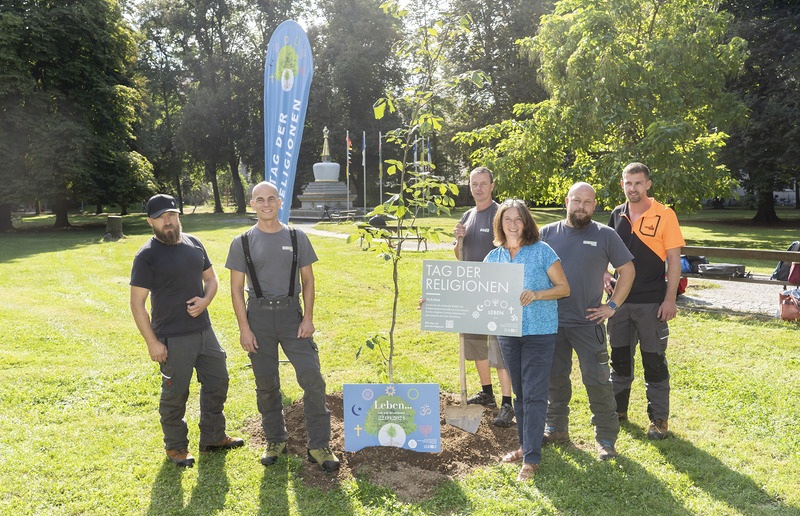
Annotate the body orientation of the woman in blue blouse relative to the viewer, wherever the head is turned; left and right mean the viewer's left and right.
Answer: facing the viewer and to the left of the viewer

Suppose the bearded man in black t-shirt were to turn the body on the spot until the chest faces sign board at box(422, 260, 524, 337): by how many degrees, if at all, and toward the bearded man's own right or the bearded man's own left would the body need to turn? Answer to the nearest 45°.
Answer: approximately 45° to the bearded man's own left

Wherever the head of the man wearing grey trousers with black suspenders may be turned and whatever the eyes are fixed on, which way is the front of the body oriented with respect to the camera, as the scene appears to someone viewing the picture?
toward the camera

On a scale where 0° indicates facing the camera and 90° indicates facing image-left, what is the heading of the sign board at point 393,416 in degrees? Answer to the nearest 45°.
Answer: approximately 0°

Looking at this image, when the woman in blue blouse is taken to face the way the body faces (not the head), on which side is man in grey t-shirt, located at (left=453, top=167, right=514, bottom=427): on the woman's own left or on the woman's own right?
on the woman's own right

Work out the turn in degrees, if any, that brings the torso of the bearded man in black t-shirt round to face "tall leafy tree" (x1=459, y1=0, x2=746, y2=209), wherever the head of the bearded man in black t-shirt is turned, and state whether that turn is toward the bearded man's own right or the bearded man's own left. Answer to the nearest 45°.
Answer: approximately 90° to the bearded man's own left

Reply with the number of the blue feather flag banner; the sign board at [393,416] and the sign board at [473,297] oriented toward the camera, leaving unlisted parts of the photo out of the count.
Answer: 3
